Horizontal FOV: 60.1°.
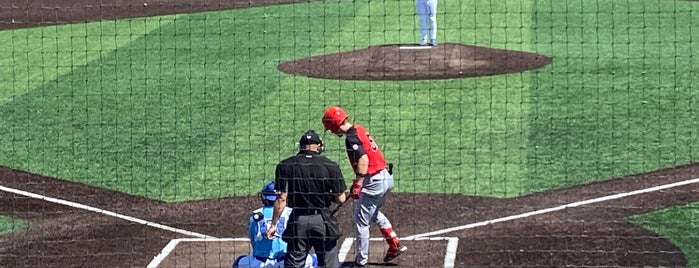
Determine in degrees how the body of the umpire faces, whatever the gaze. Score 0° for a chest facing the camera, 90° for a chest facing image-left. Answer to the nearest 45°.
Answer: approximately 180°
